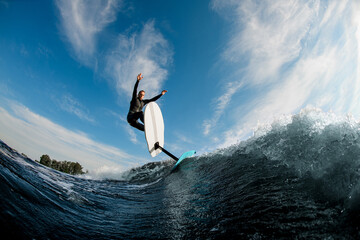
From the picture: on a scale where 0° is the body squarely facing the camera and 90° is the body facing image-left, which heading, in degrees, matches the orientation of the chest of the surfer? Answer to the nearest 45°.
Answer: approximately 315°
